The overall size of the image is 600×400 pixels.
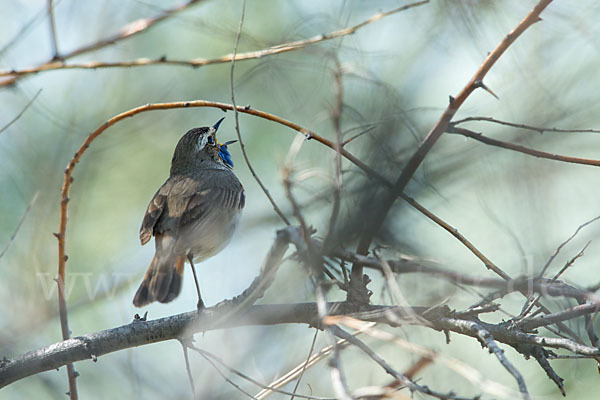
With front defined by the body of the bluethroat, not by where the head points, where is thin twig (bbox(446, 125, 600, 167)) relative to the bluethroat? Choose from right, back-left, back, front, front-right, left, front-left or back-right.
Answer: right

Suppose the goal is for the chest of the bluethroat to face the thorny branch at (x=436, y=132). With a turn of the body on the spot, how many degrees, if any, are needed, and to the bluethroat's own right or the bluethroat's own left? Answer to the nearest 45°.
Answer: approximately 90° to the bluethroat's own right

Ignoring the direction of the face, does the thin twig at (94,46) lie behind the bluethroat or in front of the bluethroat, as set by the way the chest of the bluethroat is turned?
behind

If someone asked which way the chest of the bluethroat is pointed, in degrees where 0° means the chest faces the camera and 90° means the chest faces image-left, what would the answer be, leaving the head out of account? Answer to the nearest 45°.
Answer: approximately 225°

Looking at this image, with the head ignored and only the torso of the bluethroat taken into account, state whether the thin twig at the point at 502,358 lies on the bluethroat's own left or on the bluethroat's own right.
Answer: on the bluethroat's own right
